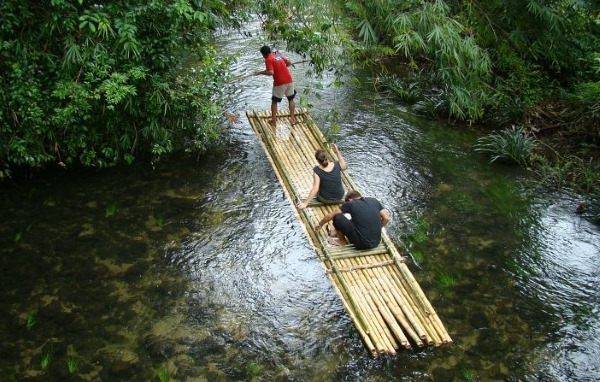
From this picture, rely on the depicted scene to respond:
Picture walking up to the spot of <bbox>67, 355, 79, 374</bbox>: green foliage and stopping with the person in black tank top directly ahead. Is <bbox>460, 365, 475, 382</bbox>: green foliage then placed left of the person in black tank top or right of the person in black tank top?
right

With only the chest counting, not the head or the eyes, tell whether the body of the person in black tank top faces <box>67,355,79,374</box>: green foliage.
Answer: no

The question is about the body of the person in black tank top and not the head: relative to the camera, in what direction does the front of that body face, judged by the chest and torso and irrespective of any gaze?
away from the camera

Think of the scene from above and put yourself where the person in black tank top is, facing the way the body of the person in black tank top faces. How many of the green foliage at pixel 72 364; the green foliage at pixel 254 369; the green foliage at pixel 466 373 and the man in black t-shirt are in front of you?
0

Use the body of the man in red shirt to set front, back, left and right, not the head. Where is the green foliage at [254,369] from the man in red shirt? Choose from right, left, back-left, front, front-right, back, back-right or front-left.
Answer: back-left

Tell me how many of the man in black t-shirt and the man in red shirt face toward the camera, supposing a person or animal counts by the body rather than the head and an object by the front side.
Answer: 0

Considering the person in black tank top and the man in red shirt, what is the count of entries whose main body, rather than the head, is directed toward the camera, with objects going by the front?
0

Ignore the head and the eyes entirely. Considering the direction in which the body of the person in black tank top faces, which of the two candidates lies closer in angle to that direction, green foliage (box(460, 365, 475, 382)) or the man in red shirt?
the man in red shirt

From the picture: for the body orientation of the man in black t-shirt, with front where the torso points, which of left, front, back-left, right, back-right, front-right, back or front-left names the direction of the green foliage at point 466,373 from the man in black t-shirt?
back

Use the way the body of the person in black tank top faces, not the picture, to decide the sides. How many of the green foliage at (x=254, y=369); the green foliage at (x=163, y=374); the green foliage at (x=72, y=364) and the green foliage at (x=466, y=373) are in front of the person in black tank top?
0

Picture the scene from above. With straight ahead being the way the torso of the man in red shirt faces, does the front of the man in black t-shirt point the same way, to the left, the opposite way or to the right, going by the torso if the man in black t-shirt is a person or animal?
the same way

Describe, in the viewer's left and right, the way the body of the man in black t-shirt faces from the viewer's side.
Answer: facing away from the viewer and to the left of the viewer

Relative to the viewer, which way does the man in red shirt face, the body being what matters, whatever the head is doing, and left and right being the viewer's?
facing away from the viewer and to the left of the viewer

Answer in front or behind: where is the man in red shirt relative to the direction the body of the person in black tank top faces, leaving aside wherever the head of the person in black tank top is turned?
in front

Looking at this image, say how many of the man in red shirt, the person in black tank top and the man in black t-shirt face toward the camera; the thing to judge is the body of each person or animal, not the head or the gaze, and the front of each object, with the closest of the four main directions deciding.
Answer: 0

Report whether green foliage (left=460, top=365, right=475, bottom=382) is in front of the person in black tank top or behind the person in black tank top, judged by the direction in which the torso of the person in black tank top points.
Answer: behind

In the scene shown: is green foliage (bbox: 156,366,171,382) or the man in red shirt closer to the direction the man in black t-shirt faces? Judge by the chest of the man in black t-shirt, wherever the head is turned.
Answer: the man in red shirt

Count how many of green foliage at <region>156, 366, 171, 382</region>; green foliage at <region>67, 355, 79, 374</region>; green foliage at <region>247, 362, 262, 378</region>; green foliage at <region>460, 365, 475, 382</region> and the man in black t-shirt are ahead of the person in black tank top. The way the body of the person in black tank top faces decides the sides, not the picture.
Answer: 0

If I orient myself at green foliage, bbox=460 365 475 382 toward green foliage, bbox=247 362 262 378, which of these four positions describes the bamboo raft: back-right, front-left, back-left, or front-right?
front-right
